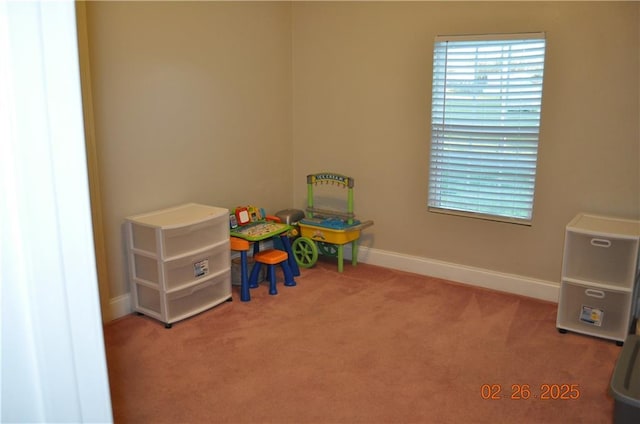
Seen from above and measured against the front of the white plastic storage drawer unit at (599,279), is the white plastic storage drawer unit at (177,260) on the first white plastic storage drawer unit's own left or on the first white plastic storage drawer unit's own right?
on the first white plastic storage drawer unit's own right

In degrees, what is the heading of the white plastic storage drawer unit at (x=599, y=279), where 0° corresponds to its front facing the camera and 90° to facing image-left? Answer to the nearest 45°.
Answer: approximately 0°

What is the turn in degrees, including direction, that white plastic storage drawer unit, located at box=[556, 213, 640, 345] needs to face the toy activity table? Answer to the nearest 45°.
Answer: approximately 90° to its right

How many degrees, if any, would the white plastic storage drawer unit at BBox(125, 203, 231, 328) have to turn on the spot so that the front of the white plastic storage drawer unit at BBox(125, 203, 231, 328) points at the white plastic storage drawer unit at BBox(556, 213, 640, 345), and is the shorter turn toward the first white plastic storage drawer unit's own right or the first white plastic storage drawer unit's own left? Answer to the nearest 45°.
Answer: approximately 45° to the first white plastic storage drawer unit's own left

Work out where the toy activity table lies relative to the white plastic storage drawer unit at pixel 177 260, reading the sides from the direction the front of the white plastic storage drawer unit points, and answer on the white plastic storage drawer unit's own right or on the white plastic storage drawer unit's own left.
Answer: on the white plastic storage drawer unit's own left

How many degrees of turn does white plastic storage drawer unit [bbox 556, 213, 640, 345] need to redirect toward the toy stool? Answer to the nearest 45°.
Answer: approximately 90° to its right
